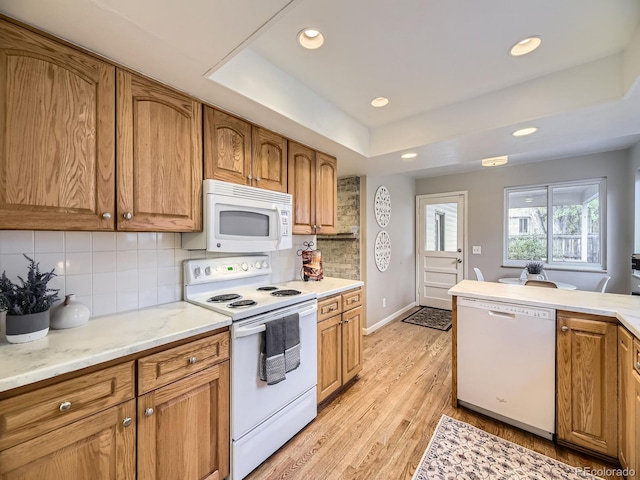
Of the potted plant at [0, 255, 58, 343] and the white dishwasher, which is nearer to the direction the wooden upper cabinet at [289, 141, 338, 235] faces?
the white dishwasher

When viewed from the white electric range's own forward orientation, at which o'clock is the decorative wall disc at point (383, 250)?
The decorative wall disc is roughly at 9 o'clock from the white electric range.

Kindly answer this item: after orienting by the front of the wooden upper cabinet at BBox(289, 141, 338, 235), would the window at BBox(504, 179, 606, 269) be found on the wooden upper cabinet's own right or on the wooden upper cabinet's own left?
on the wooden upper cabinet's own left

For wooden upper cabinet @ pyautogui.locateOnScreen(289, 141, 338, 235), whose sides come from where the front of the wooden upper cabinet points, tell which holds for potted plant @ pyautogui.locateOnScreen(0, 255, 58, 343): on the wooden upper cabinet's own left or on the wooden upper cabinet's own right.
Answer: on the wooden upper cabinet's own right

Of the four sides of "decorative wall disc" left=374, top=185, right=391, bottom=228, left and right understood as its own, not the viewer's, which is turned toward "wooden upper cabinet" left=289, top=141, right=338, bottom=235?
right

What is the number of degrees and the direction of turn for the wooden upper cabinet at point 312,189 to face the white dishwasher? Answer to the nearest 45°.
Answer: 0° — it already faces it

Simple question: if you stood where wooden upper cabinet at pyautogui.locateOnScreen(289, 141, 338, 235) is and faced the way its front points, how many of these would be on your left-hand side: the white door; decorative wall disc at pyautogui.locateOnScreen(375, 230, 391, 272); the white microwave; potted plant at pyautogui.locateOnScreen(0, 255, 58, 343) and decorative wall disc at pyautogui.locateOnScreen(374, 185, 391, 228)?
3

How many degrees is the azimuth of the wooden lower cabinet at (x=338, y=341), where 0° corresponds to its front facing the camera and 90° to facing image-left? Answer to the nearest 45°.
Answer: approximately 315°

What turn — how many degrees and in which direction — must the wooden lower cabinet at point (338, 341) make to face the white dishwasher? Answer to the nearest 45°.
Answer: approximately 45° to its left

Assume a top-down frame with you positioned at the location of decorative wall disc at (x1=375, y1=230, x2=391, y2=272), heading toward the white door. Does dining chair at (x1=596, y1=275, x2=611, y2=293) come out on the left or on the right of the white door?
right

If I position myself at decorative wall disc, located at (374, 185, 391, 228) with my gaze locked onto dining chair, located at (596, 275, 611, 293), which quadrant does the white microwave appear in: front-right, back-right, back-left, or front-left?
back-right

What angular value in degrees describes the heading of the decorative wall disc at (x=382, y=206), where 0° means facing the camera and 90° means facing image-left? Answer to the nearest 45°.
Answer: approximately 315°
